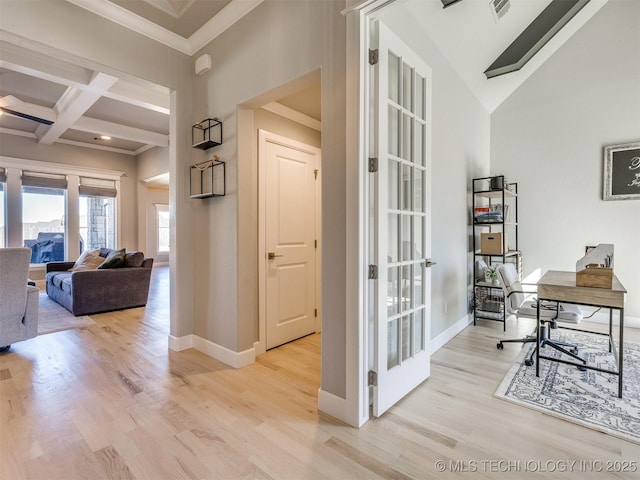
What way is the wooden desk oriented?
to the viewer's left

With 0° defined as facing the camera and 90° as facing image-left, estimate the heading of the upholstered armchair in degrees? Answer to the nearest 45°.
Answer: approximately 225°

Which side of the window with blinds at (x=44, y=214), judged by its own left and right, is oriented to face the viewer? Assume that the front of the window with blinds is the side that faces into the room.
front

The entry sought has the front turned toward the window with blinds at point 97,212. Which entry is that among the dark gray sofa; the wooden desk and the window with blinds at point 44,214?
the wooden desk

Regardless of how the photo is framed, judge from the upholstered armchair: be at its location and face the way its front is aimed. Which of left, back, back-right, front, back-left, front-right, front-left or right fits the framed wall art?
right

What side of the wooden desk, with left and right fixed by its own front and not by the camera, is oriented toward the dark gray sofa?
front

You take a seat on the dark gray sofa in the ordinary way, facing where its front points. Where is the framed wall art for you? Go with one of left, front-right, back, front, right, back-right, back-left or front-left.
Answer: back-left

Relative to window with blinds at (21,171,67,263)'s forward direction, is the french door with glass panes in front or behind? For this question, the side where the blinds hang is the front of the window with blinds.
in front

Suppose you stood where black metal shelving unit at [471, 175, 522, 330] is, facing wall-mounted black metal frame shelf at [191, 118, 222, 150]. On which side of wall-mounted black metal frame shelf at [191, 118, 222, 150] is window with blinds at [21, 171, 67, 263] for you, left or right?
right

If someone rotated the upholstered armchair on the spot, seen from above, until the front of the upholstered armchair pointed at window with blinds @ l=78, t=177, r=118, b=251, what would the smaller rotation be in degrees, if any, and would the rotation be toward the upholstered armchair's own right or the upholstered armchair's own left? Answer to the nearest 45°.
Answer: approximately 45° to the upholstered armchair's own left

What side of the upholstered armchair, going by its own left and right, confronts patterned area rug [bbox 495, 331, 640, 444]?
right
